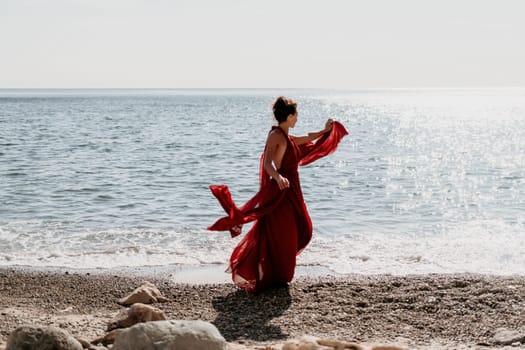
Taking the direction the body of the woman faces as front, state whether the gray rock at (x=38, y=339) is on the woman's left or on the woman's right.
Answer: on the woman's right

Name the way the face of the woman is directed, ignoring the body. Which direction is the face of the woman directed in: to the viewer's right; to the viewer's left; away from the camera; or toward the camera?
to the viewer's right

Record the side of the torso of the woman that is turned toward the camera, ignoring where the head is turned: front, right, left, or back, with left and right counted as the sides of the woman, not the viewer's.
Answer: right
